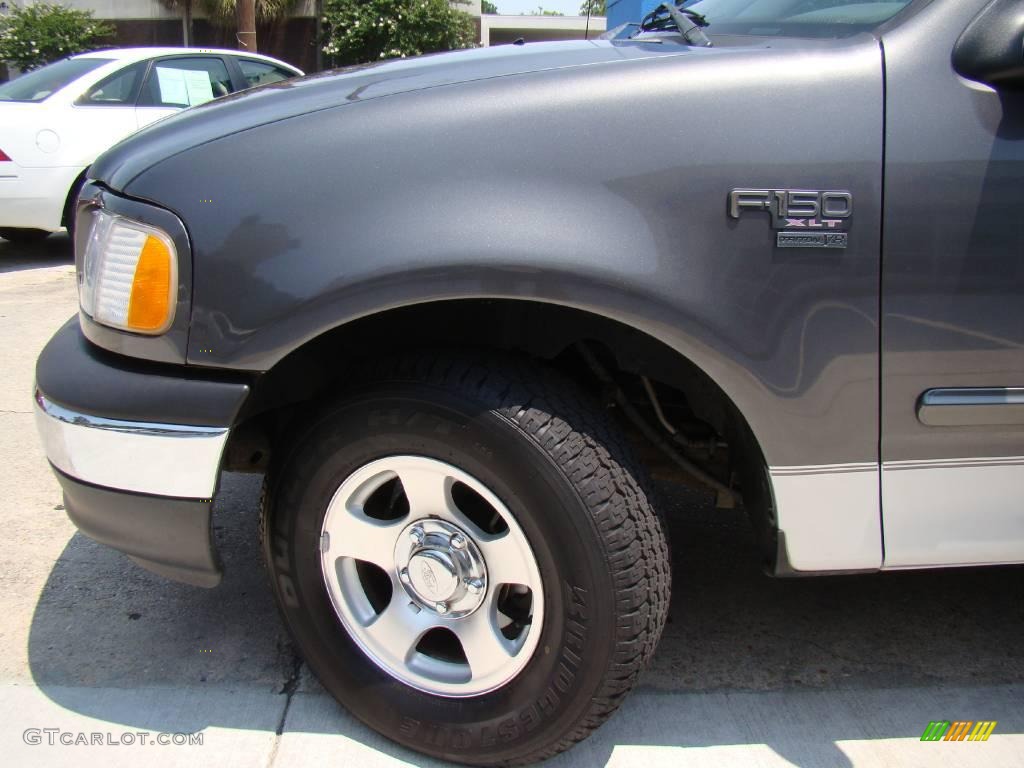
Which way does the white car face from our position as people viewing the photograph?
facing away from the viewer and to the right of the viewer

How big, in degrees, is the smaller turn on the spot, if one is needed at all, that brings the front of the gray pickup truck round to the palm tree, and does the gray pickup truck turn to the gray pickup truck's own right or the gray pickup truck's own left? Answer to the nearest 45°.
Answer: approximately 90° to the gray pickup truck's own right

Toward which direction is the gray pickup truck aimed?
to the viewer's left
